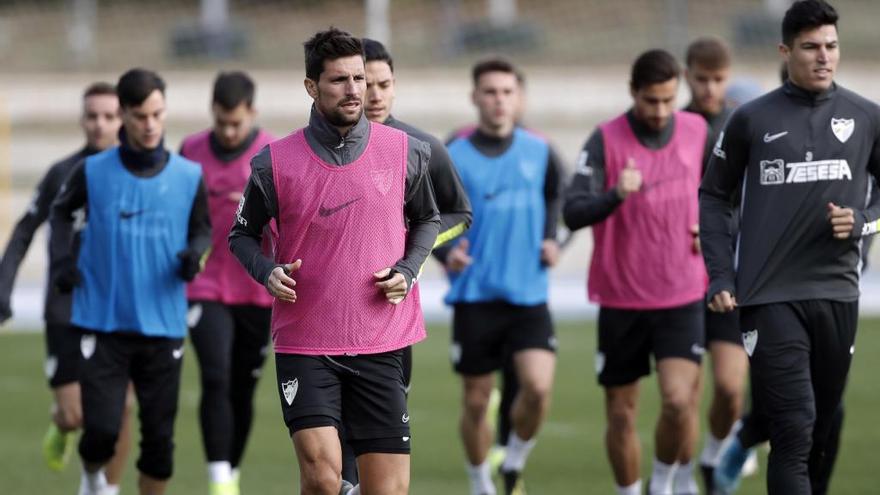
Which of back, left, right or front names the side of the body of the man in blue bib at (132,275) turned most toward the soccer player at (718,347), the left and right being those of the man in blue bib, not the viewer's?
left

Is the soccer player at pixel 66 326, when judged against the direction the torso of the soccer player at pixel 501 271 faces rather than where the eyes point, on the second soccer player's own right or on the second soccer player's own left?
on the second soccer player's own right

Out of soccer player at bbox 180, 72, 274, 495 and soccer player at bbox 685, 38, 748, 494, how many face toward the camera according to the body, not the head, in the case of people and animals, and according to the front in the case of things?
2

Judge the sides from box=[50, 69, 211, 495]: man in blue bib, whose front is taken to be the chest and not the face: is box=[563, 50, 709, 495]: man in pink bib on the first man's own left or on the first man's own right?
on the first man's own left
